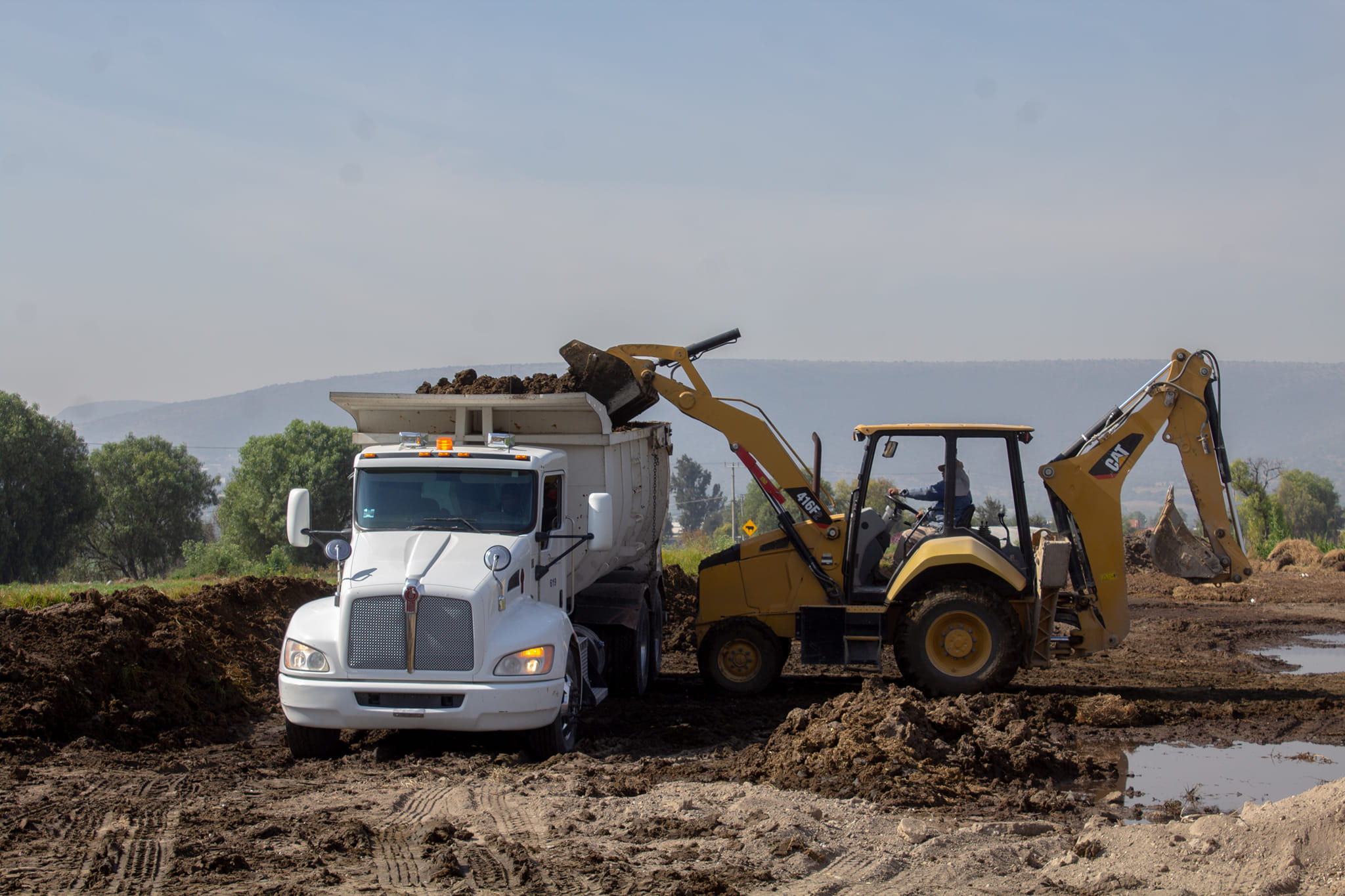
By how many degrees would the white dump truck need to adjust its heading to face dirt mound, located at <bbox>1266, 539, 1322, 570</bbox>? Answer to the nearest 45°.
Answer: approximately 135° to its left

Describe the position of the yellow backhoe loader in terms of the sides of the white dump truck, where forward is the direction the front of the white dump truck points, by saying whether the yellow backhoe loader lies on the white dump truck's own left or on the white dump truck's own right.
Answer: on the white dump truck's own left

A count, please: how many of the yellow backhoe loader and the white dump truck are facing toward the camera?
1

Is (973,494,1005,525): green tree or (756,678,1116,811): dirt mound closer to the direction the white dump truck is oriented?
the dirt mound

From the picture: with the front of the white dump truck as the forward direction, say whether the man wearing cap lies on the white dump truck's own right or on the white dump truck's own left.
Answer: on the white dump truck's own left

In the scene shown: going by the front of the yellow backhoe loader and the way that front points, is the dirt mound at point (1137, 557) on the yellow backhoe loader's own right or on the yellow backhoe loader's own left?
on the yellow backhoe loader's own right

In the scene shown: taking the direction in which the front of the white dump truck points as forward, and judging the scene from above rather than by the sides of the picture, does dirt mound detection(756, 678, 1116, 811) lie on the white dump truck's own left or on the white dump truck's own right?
on the white dump truck's own left

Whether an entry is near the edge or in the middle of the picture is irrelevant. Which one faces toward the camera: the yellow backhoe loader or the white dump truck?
the white dump truck

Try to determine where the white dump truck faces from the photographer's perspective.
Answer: facing the viewer

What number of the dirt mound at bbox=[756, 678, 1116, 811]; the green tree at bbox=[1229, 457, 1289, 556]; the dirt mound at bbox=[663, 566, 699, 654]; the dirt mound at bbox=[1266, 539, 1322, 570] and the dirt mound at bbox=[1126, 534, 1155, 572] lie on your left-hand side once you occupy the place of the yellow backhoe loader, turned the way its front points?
1

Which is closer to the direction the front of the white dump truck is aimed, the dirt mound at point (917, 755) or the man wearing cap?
the dirt mound

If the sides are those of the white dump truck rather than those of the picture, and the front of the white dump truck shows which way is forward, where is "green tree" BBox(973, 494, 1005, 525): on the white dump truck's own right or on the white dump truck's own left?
on the white dump truck's own left

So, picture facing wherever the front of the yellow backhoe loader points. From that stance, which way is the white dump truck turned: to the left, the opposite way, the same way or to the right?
to the left

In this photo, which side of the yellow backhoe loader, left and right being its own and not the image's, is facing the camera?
left

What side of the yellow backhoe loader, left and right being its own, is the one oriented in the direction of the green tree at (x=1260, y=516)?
right

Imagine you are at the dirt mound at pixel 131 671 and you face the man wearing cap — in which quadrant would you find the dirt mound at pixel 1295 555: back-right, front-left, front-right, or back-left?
front-left

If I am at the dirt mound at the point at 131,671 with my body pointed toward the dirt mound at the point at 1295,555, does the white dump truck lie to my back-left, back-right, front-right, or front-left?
front-right
